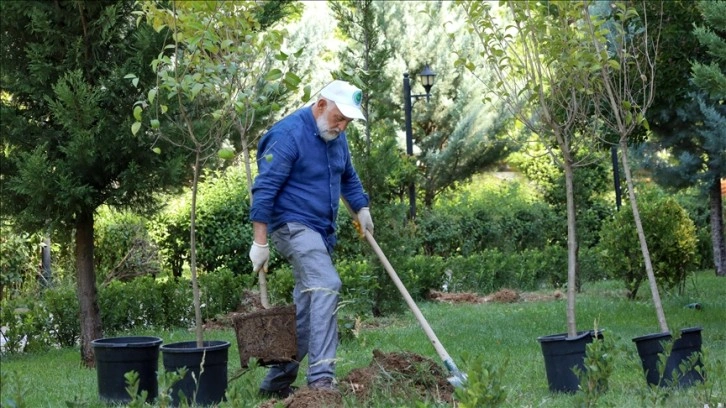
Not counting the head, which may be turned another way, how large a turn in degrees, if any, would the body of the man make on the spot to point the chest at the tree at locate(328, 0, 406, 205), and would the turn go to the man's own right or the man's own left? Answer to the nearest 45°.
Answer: approximately 135° to the man's own left

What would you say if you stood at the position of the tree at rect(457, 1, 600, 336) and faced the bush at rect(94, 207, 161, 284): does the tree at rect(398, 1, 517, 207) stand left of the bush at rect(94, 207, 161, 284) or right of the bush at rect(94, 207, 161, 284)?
right

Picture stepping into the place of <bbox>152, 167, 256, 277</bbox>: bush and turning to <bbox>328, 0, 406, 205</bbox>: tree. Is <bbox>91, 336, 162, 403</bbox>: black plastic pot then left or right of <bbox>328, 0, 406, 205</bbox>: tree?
right

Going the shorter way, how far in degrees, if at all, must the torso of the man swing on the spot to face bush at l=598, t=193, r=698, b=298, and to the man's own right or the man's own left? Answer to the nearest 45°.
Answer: approximately 90° to the man's own left

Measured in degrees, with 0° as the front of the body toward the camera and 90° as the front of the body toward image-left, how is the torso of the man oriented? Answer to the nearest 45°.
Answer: approximately 315°

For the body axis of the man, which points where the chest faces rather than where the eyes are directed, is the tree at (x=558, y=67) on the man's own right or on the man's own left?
on the man's own left

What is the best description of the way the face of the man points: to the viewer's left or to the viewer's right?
to the viewer's right

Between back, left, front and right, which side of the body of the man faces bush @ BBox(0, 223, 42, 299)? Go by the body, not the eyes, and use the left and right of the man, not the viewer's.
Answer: back

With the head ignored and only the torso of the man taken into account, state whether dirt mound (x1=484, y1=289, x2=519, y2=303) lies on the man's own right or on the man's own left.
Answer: on the man's own left

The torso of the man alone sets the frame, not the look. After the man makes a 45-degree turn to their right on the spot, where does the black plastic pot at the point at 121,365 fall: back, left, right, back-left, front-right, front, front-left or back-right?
right

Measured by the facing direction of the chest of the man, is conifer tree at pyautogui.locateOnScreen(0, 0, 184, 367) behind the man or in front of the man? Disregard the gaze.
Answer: behind
